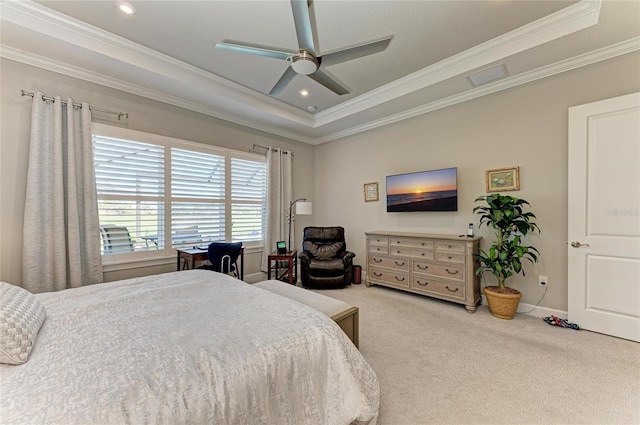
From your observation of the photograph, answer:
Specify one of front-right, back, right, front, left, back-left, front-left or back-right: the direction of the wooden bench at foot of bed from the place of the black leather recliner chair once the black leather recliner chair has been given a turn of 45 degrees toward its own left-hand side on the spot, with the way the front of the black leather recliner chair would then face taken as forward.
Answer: front-right

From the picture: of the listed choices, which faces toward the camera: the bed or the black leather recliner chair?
the black leather recliner chair

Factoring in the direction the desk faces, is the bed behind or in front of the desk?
in front

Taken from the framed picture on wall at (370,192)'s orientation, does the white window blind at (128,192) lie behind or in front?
in front

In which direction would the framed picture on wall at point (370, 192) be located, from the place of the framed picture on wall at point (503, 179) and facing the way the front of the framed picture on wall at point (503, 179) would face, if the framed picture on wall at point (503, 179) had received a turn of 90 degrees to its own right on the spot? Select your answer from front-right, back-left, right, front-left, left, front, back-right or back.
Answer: front-left

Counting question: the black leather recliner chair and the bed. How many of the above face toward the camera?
1

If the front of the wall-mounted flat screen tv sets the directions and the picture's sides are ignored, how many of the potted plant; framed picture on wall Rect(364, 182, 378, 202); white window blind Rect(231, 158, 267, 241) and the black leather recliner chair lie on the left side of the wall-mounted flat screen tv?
1

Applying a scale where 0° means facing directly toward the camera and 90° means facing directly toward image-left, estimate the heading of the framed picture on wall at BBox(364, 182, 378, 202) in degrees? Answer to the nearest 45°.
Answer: approximately 45°

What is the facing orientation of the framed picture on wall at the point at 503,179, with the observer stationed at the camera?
facing the viewer and to the left of the viewer

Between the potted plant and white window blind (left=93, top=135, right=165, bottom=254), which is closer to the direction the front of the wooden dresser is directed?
the white window blind

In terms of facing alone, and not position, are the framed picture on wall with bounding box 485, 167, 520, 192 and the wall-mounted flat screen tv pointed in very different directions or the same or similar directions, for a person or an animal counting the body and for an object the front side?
same or similar directions

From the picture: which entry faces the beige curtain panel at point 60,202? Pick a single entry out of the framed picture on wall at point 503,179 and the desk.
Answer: the framed picture on wall
